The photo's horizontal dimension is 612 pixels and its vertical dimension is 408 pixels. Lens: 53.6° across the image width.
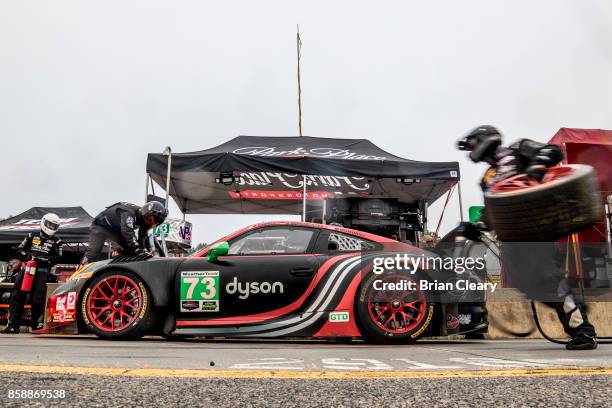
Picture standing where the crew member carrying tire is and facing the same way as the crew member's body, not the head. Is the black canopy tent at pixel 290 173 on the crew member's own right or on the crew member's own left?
on the crew member's own right

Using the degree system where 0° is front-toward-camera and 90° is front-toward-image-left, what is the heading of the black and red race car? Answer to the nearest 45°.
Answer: approximately 90°

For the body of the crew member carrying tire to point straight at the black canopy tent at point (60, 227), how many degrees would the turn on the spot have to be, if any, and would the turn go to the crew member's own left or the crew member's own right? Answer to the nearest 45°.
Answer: approximately 45° to the crew member's own right

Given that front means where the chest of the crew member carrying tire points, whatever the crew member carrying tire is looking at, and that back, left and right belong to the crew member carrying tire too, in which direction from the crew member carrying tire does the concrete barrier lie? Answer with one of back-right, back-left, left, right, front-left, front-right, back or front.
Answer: right

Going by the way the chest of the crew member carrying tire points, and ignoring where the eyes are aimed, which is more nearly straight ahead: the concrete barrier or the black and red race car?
the black and red race car

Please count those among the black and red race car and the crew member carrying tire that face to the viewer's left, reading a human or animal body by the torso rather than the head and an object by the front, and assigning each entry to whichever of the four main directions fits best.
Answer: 2

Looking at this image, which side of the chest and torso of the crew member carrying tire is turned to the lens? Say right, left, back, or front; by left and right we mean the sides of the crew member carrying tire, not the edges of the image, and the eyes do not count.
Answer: left

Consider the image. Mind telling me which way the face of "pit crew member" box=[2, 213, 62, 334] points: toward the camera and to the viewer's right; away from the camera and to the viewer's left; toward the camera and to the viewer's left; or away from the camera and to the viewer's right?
toward the camera and to the viewer's right

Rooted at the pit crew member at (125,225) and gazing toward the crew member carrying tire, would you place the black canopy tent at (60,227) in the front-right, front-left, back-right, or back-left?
back-left

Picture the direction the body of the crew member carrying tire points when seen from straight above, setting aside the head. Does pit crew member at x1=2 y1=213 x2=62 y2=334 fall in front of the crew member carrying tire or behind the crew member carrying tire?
in front
